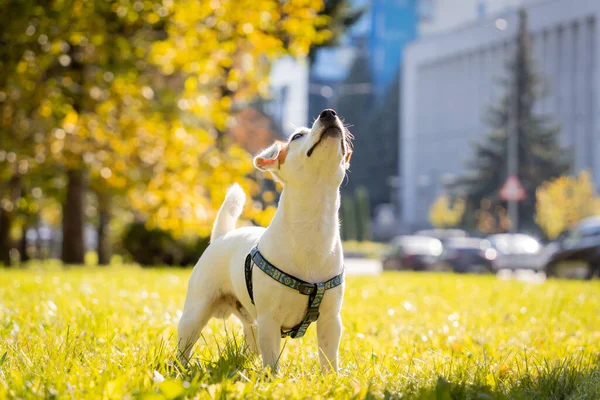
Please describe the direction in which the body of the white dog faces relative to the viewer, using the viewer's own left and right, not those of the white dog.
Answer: facing the viewer and to the right of the viewer

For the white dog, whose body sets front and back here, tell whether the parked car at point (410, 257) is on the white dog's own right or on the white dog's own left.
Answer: on the white dog's own left

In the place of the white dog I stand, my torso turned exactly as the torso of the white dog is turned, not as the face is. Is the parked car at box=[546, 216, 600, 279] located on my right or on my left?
on my left

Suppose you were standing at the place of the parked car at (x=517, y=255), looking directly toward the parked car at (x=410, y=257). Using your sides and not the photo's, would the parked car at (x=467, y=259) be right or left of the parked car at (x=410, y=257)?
left

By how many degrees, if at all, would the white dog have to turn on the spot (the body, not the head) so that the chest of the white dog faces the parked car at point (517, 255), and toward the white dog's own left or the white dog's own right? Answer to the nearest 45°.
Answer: approximately 135° to the white dog's own left

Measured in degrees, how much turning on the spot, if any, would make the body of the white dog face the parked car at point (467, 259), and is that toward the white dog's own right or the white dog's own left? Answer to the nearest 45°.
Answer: approximately 135° to the white dog's own left
